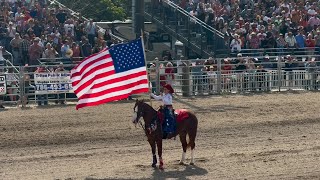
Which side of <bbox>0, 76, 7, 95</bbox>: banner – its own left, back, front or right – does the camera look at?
front

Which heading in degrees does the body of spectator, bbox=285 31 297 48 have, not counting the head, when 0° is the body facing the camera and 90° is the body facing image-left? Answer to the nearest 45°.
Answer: approximately 0°

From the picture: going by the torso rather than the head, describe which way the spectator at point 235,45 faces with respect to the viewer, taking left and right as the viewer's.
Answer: facing the viewer

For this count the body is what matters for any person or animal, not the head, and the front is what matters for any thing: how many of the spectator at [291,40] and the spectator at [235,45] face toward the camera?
2

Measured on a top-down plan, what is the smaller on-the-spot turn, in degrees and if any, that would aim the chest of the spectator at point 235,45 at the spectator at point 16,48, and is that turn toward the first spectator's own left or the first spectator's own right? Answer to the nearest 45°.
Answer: approximately 45° to the first spectator's own right

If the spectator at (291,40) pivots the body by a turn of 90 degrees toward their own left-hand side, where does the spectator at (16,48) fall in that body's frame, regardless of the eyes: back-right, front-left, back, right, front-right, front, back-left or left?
back-right

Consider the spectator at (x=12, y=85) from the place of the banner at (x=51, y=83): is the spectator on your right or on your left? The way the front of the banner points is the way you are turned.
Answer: on your right

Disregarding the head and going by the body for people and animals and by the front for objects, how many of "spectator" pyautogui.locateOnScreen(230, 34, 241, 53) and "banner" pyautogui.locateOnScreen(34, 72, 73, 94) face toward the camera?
2

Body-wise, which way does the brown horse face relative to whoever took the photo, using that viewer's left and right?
facing the viewer and to the left of the viewer

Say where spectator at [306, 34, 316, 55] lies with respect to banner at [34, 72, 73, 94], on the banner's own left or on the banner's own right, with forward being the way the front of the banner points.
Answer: on the banner's own left

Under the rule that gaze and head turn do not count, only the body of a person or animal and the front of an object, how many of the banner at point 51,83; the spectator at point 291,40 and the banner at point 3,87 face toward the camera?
3

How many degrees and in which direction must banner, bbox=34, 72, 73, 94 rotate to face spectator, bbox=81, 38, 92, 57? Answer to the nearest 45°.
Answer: approximately 135° to its left

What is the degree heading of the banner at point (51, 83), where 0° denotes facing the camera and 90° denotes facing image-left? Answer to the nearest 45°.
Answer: approximately 0°
